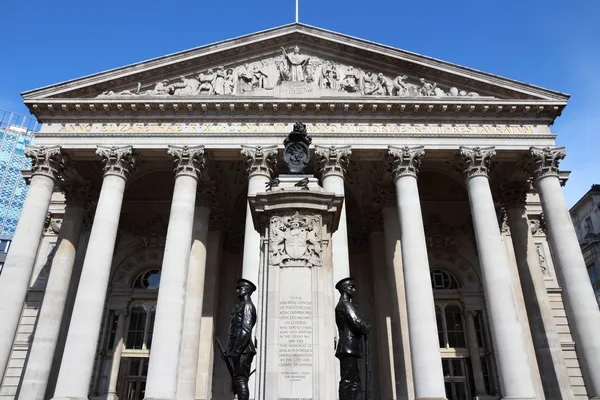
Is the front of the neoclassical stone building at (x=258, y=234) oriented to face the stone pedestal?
yes

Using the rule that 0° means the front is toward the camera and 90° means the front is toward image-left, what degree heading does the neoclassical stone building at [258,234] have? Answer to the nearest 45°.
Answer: approximately 0°

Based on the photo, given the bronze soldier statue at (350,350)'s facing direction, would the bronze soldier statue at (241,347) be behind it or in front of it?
behind

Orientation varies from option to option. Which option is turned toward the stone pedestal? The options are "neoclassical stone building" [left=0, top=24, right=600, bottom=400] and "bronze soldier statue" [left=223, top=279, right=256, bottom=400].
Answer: the neoclassical stone building
